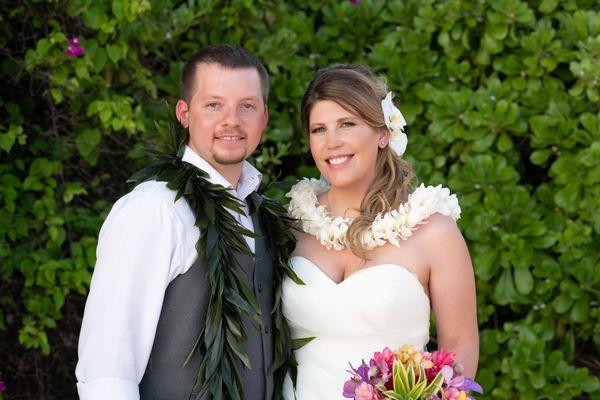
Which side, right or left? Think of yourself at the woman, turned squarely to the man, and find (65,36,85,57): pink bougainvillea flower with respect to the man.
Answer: right

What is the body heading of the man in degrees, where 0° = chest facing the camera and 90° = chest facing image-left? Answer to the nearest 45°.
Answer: approximately 315°

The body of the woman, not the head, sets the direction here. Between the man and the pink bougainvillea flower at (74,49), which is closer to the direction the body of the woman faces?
the man

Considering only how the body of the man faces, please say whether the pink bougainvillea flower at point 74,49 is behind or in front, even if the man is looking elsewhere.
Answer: behind

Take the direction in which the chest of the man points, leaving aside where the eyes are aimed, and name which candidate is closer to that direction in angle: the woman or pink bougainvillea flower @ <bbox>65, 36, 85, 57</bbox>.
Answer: the woman

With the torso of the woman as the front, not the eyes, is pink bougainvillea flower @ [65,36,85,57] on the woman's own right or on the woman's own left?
on the woman's own right
